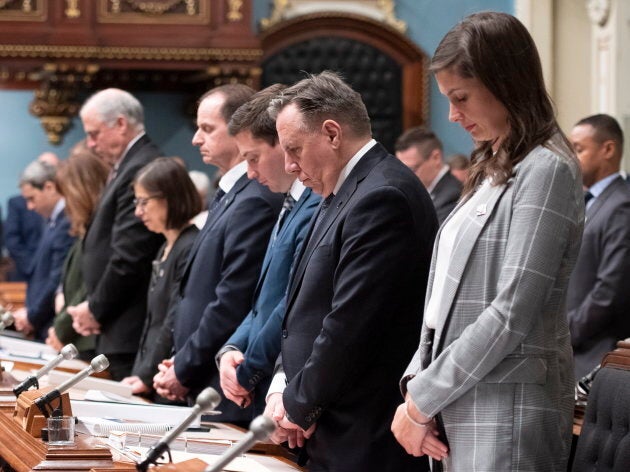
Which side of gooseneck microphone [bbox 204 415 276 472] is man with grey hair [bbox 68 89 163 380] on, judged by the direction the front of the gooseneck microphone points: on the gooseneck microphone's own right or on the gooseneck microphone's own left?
on the gooseneck microphone's own left

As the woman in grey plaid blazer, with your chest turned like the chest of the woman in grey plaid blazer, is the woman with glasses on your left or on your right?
on your right

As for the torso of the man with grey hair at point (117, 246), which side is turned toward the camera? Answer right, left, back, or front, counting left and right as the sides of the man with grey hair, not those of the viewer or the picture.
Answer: left

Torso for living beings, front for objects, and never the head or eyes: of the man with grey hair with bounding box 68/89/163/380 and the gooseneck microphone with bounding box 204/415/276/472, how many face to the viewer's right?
1

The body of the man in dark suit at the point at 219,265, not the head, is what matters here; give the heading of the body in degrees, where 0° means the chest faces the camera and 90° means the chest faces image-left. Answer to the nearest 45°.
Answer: approximately 90°

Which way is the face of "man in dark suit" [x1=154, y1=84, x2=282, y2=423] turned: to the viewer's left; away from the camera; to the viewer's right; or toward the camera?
to the viewer's left

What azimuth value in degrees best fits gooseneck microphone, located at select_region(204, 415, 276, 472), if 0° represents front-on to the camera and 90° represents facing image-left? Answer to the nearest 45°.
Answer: approximately 270°

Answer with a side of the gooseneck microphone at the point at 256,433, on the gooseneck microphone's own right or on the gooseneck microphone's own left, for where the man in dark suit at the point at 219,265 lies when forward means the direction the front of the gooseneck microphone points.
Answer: on the gooseneck microphone's own left

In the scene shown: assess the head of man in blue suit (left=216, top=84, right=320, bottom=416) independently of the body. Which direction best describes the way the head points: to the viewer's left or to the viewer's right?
to the viewer's left

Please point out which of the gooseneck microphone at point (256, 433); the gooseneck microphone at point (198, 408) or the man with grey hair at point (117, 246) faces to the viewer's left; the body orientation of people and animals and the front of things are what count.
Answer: the man with grey hair

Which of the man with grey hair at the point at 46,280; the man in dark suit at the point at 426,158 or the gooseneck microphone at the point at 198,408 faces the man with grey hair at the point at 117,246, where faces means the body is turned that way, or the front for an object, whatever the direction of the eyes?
the man in dark suit

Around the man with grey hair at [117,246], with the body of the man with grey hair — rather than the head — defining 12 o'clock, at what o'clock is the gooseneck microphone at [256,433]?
The gooseneck microphone is roughly at 9 o'clock from the man with grey hair.

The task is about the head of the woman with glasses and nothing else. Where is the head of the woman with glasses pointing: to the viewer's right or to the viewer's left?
to the viewer's left

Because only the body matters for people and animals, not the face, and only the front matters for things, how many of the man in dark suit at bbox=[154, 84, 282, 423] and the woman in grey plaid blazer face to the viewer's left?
2

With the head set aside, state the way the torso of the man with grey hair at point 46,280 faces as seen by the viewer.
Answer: to the viewer's left

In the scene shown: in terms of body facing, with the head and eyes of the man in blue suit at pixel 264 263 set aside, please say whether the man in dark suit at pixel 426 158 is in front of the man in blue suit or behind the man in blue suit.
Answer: behind
